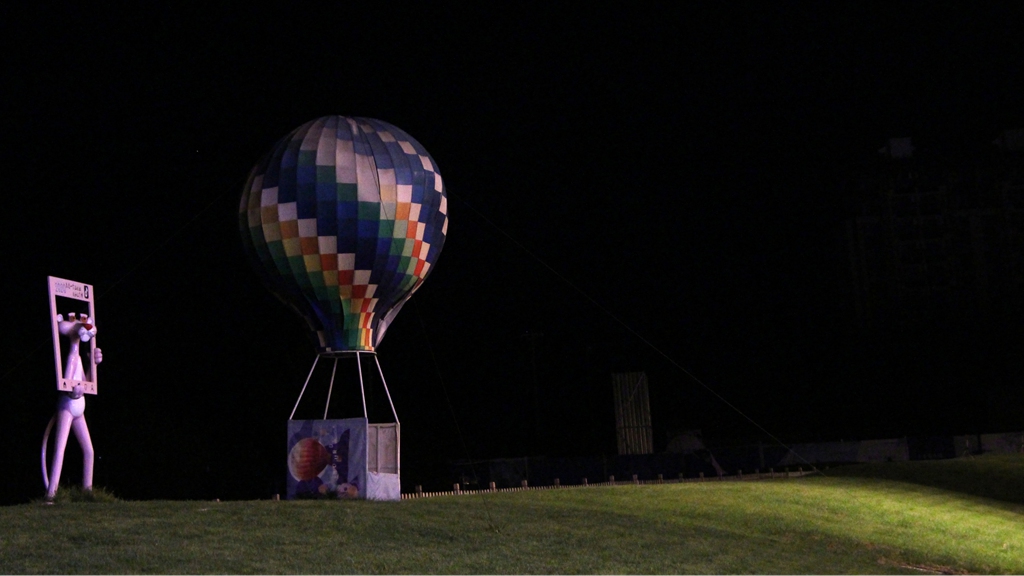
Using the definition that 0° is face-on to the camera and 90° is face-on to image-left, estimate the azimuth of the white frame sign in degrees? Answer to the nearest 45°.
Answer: approximately 315°
